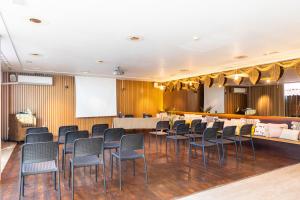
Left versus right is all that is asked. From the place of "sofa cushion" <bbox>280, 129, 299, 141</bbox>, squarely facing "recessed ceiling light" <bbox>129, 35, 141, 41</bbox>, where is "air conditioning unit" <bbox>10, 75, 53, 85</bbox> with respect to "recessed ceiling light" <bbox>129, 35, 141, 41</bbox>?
right

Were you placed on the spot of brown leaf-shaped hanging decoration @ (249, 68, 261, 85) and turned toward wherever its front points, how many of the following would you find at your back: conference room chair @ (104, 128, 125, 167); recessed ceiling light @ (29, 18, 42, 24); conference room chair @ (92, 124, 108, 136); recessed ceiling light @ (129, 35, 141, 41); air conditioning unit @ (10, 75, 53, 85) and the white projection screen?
0

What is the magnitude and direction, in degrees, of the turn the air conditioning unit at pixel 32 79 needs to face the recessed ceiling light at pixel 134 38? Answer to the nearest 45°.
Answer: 0° — it already faces it

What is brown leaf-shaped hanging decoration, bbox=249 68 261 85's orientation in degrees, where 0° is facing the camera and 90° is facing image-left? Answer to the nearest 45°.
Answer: approximately 45°

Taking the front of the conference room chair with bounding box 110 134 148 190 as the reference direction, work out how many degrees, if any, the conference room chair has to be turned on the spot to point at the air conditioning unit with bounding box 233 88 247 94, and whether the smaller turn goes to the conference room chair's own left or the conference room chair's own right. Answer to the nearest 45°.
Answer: approximately 90° to the conference room chair's own right

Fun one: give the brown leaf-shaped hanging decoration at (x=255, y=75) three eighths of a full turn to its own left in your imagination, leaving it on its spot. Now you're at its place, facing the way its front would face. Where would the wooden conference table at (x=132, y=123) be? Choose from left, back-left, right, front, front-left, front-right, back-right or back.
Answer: back

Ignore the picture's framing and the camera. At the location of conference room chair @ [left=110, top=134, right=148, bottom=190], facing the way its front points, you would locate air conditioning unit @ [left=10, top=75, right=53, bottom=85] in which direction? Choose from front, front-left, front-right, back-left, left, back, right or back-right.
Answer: front

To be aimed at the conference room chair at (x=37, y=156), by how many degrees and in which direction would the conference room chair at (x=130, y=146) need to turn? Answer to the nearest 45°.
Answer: approximately 90° to its left

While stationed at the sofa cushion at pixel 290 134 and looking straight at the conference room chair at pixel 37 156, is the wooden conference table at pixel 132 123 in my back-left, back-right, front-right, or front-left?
front-right

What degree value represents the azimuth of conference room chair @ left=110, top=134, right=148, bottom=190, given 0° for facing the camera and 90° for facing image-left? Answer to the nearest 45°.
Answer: approximately 135°

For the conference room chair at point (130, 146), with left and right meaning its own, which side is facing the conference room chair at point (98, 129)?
front
